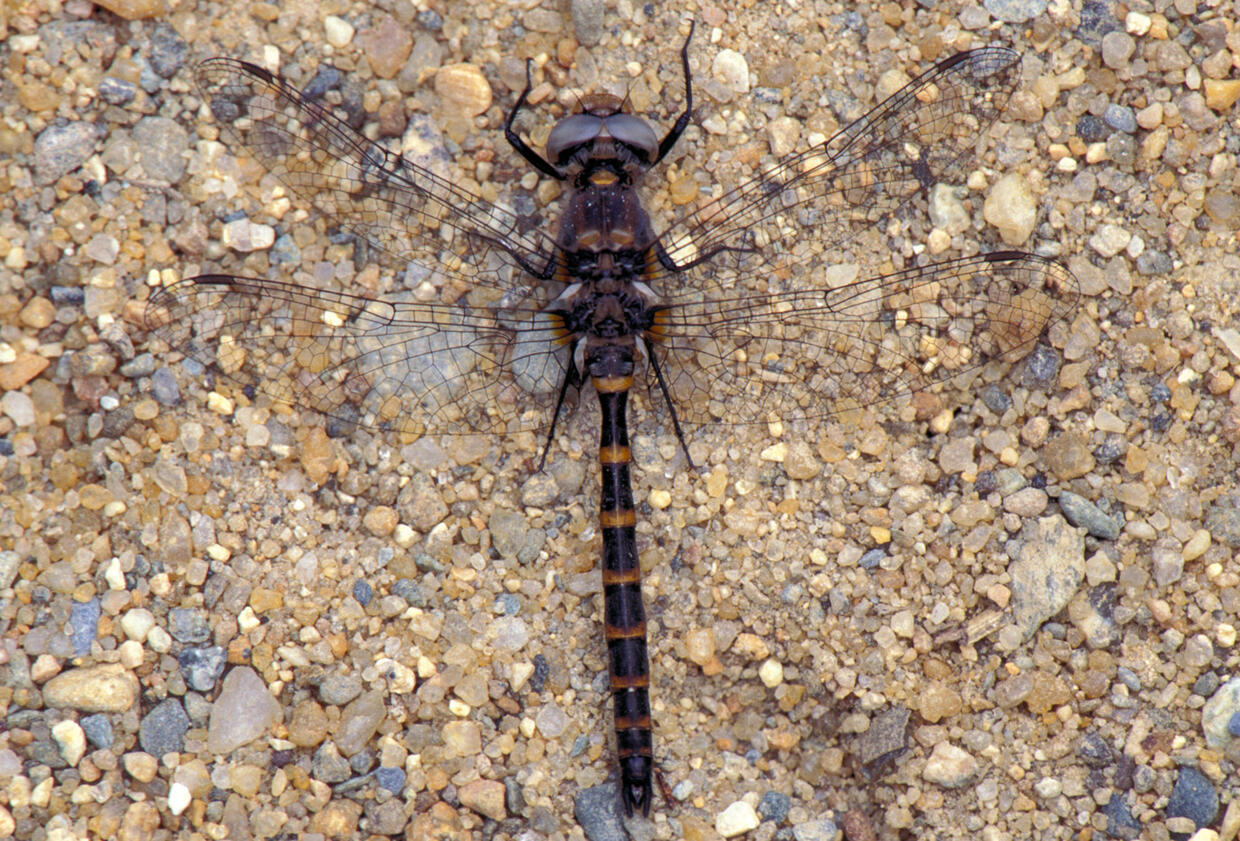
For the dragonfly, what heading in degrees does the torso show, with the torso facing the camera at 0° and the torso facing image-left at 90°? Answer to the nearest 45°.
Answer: approximately 180°

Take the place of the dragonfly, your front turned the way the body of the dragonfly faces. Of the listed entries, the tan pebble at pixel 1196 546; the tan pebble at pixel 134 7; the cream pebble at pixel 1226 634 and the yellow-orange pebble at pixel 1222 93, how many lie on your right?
3

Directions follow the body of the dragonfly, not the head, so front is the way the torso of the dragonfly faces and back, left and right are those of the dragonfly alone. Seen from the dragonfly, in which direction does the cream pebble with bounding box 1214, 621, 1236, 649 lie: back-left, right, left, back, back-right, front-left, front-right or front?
right

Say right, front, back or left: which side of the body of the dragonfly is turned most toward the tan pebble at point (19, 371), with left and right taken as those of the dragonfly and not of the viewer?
left

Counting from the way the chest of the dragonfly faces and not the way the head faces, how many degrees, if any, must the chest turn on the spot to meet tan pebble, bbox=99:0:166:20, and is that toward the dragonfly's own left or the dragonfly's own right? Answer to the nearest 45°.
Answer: approximately 90° to the dragonfly's own left

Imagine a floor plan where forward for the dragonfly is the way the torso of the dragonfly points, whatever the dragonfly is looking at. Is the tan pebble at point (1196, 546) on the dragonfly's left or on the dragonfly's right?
on the dragonfly's right

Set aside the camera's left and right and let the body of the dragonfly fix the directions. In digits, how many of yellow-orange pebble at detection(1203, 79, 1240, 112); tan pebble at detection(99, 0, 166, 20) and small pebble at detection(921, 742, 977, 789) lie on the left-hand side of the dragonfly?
1

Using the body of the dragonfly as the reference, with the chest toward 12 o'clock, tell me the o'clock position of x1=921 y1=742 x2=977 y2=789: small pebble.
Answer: The small pebble is roughly at 4 o'clock from the dragonfly.
